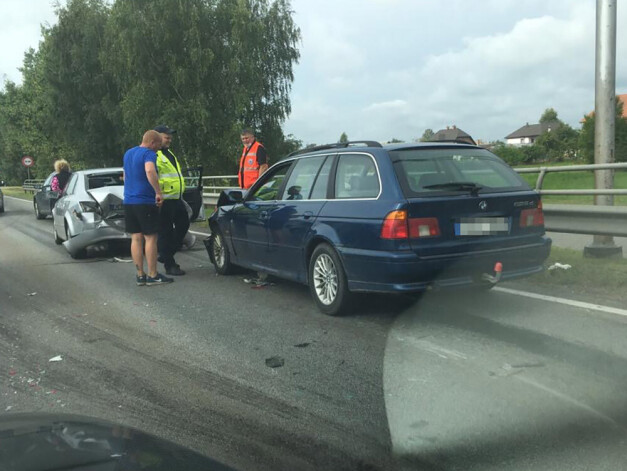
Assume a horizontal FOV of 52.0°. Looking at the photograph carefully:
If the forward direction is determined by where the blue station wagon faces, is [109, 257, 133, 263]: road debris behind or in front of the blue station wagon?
in front

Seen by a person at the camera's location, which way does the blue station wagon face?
facing away from the viewer and to the left of the viewer

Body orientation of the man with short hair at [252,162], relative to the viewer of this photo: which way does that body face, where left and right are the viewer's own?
facing the viewer and to the left of the viewer

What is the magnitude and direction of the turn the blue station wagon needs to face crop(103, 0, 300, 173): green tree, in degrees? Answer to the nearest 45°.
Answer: approximately 45° to its right

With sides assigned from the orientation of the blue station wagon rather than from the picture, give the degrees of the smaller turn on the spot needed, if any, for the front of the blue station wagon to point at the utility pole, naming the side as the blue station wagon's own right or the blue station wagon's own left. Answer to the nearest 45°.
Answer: approximately 90° to the blue station wagon's own right

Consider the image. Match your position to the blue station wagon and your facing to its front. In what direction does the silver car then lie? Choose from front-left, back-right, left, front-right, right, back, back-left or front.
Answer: front

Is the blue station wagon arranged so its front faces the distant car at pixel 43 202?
yes

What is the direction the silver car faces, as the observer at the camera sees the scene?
facing away from the viewer and to the left of the viewer

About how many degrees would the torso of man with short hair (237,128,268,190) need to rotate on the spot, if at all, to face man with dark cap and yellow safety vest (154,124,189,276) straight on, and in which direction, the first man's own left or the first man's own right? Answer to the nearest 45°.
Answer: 0° — they already face them

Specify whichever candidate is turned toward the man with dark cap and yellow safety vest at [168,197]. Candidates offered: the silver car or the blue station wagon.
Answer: the blue station wagon

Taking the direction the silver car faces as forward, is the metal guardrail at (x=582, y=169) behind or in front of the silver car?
behind

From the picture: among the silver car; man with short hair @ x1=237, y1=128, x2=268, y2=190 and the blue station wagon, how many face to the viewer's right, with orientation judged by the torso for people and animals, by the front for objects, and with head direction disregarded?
0

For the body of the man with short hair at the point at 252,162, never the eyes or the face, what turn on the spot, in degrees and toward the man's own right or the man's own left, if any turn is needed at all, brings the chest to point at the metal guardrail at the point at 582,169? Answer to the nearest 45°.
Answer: approximately 90° to the man's own left

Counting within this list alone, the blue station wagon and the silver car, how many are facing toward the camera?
0

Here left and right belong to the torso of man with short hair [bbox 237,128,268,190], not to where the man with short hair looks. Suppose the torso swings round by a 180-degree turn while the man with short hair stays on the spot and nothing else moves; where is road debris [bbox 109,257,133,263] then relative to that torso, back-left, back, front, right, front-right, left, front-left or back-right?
back-left
